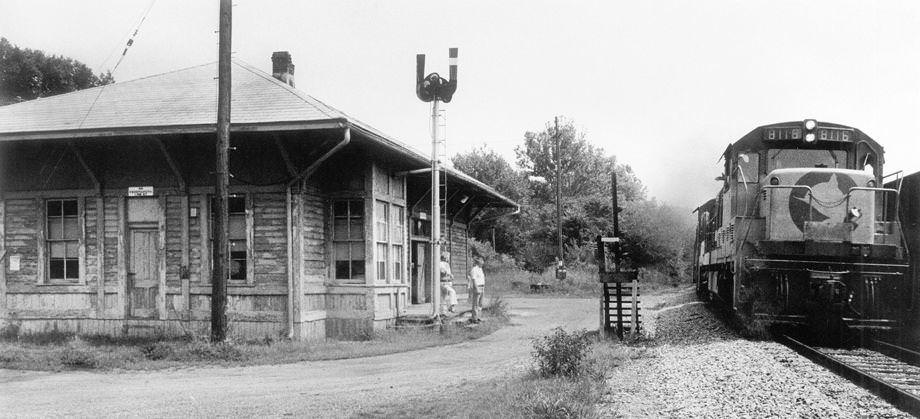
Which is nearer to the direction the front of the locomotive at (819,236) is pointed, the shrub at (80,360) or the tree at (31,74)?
the shrub

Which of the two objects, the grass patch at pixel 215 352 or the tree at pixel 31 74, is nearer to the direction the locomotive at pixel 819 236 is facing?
the grass patch

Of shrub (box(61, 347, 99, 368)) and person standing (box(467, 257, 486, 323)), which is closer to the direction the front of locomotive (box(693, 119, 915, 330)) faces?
the shrub

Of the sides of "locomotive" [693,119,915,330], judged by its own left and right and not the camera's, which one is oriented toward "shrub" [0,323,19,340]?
right

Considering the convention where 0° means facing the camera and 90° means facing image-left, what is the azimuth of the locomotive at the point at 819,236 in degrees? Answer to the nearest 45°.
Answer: approximately 0°

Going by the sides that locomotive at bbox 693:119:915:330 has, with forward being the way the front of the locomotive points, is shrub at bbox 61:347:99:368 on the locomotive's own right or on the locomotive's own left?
on the locomotive's own right

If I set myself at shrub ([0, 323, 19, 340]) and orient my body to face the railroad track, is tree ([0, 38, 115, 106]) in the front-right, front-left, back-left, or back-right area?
back-left
